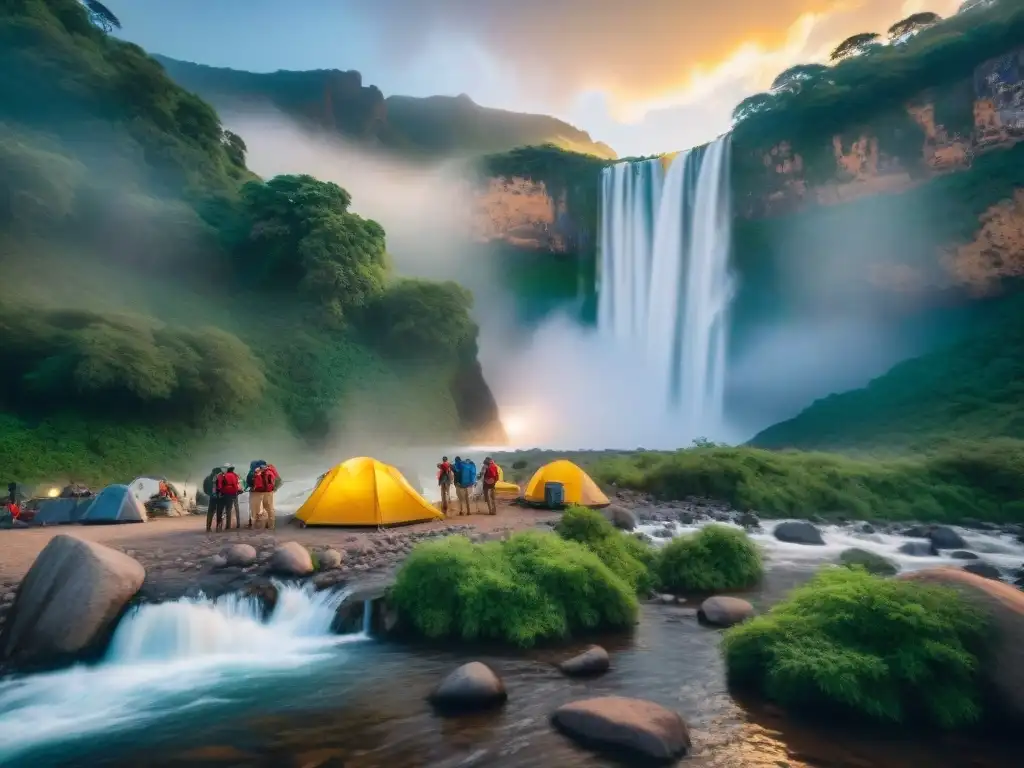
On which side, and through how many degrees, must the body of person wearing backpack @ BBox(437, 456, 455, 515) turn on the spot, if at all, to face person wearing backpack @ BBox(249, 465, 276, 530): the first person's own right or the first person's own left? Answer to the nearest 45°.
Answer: approximately 90° to the first person's own left

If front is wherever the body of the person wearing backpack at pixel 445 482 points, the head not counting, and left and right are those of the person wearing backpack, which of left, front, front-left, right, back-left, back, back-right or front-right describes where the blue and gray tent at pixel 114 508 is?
left

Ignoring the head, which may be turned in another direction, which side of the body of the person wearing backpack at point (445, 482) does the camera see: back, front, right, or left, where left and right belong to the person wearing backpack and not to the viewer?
back

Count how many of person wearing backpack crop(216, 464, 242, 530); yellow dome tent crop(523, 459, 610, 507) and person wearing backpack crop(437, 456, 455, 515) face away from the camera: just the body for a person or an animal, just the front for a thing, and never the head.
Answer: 2

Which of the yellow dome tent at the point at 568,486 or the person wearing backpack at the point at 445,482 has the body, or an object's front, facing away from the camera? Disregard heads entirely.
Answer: the person wearing backpack

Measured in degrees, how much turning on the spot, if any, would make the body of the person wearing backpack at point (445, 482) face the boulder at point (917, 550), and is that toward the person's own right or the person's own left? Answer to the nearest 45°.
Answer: approximately 90° to the person's own right

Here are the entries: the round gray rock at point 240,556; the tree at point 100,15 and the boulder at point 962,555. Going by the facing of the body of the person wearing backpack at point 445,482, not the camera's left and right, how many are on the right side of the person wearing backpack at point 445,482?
1

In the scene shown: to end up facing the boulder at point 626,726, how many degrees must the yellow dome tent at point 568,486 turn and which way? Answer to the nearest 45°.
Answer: approximately 45° to its left

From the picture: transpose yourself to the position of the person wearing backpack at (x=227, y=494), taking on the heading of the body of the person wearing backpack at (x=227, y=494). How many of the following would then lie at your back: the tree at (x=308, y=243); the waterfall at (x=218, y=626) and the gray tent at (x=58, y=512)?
1

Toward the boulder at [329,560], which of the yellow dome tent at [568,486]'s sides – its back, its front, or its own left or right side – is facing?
front

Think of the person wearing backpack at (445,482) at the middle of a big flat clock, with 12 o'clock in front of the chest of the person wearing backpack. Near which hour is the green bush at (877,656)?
The green bush is roughly at 5 o'clock from the person wearing backpack.

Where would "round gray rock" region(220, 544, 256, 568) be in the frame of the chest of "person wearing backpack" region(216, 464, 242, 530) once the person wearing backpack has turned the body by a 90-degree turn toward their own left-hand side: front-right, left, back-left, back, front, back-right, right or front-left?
left

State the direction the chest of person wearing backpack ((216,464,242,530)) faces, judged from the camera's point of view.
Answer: away from the camera

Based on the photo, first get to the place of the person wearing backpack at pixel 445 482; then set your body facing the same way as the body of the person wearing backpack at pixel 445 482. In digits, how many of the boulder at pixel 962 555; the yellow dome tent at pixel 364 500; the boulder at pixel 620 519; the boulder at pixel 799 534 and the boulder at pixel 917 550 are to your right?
4
